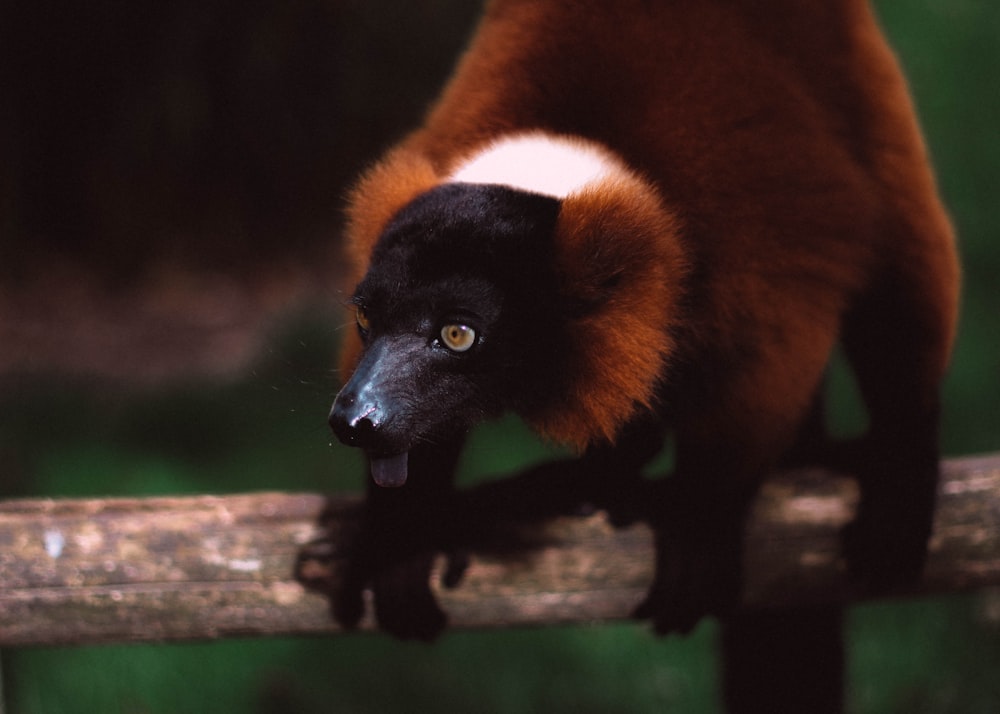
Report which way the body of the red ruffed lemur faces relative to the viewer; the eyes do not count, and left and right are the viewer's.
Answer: facing the viewer and to the left of the viewer
